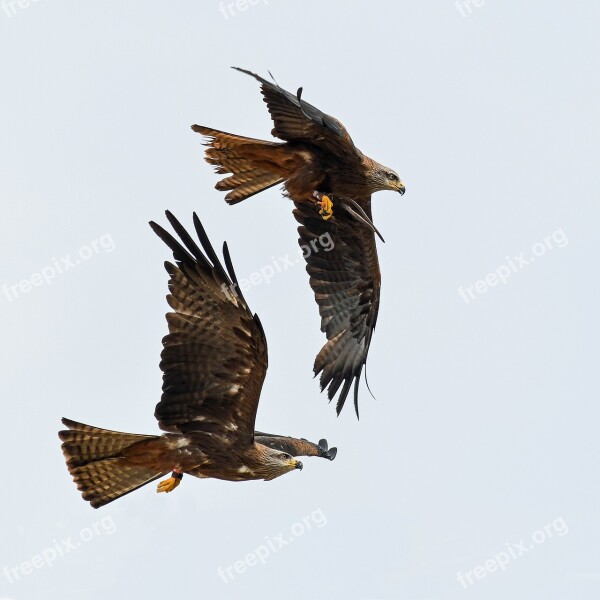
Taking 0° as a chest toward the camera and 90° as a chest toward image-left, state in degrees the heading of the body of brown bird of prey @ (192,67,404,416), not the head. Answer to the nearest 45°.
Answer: approximately 270°

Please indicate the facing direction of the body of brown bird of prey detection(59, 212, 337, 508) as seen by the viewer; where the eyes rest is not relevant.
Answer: to the viewer's right

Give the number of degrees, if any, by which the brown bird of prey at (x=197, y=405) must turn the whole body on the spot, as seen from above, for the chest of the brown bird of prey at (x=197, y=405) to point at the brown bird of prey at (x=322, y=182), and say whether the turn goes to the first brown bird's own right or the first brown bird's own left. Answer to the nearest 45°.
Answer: approximately 45° to the first brown bird's own left

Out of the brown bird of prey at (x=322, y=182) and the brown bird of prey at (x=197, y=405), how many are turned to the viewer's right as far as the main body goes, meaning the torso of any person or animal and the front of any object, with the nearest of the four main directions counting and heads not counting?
2

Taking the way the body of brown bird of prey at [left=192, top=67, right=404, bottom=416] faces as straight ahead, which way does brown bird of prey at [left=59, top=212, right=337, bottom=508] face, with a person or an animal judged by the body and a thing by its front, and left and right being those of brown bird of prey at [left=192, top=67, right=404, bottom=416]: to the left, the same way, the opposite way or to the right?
the same way

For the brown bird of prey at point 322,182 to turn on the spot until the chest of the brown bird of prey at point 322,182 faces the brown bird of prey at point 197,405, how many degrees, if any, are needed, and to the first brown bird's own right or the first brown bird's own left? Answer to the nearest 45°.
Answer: approximately 135° to the first brown bird's own right
